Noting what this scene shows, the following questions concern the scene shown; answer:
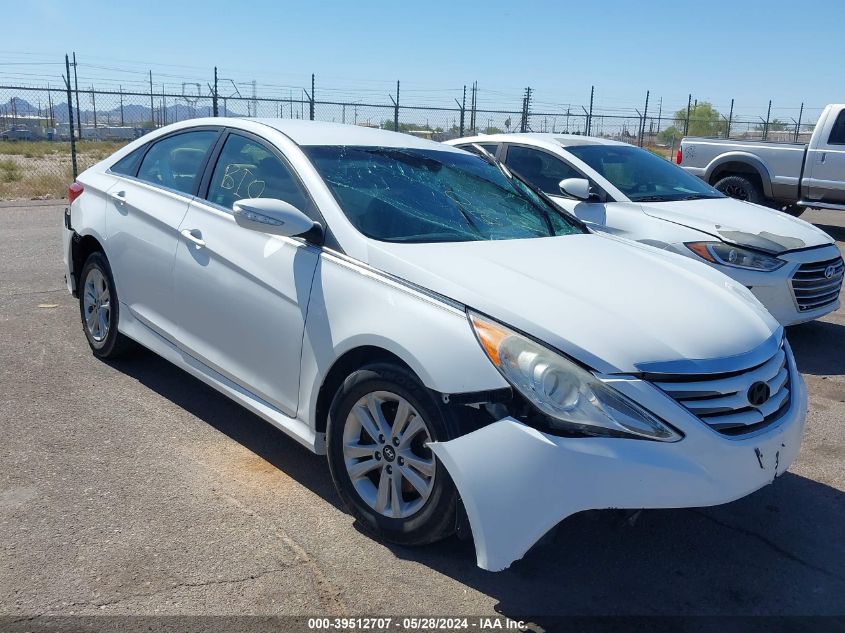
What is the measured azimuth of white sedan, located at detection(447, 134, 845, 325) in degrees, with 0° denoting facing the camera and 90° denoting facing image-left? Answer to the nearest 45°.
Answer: approximately 315°

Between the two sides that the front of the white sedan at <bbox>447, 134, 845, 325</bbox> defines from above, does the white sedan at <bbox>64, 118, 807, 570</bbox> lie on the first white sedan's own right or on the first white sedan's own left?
on the first white sedan's own right

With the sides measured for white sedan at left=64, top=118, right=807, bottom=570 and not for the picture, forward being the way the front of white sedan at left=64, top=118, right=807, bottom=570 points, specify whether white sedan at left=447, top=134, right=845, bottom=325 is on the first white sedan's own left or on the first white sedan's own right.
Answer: on the first white sedan's own left

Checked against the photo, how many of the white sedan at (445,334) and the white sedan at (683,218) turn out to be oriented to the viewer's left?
0

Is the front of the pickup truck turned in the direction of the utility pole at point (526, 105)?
no

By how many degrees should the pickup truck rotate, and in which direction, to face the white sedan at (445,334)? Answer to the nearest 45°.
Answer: approximately 90° to its right

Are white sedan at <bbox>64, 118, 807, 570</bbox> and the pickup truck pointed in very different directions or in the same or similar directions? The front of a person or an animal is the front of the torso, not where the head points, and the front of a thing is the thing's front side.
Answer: same or similar directions

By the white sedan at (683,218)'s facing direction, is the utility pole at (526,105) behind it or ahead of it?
behind

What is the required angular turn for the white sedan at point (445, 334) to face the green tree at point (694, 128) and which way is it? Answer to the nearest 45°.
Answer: approximately 135° to its left

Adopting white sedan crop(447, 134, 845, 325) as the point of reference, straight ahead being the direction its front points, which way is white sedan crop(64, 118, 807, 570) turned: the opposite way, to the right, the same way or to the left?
the same way

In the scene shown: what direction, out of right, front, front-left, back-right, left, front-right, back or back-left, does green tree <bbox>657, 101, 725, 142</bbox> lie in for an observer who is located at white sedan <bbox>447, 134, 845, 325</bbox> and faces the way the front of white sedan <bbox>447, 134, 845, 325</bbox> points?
back-left

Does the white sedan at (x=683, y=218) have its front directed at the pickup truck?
no

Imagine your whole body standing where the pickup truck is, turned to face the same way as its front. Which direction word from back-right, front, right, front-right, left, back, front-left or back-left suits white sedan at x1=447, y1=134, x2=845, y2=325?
right

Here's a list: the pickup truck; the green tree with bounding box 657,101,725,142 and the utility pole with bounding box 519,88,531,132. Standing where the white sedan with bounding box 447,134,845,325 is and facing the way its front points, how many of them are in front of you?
0

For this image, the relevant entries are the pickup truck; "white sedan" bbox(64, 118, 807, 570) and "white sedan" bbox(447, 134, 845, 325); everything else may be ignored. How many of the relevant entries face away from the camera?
0

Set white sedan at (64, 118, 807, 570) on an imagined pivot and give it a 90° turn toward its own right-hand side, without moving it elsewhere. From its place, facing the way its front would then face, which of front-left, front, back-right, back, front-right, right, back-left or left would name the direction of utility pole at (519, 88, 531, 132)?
back-right

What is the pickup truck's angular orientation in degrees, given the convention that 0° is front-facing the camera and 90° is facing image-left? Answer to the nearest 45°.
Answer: approximately 270°
